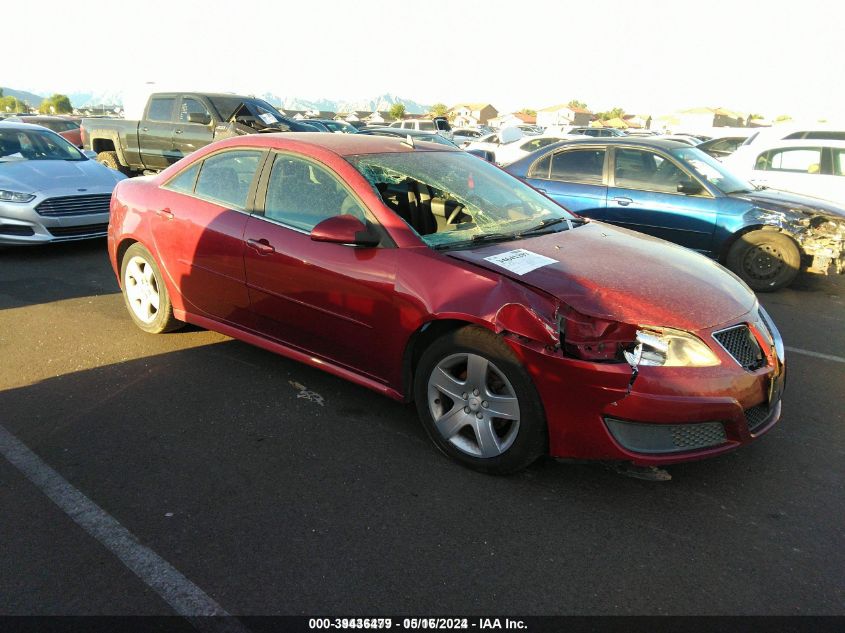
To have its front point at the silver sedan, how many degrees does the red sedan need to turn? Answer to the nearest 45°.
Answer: approximately 180°

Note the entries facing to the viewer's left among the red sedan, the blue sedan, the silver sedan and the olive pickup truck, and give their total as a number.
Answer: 0

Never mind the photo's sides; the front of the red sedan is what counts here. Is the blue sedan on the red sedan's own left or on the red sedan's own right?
on the red sedan's own left

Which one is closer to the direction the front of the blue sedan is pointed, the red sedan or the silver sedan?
the red sedan

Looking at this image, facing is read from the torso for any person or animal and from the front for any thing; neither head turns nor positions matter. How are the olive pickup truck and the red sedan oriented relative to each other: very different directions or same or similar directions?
same or similar directions

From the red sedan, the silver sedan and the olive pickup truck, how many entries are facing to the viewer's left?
0

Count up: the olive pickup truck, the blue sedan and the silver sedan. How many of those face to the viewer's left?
0

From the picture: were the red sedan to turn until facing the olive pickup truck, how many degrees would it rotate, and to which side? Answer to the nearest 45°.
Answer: approximately 180°

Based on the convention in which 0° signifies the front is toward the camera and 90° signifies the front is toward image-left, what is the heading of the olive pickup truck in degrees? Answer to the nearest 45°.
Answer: approximately 315°

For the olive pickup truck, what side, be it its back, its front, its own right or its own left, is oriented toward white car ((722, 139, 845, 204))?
front

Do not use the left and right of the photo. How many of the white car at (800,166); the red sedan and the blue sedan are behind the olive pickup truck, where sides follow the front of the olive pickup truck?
0

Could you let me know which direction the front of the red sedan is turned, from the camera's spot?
facing the viewer and to the right of the viewer

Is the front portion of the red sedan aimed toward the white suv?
no

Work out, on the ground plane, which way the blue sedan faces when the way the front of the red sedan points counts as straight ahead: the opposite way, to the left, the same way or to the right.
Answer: the same way
